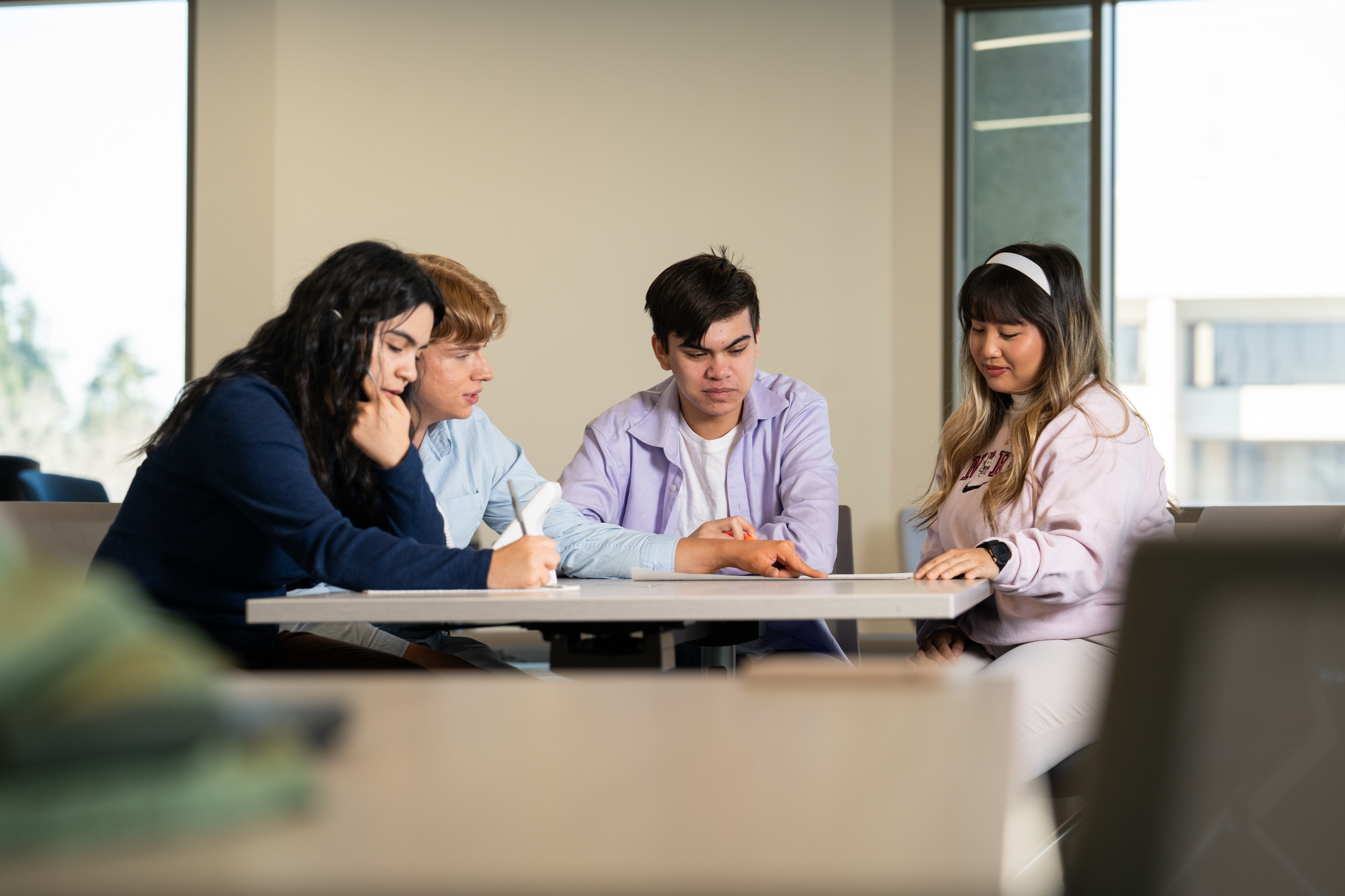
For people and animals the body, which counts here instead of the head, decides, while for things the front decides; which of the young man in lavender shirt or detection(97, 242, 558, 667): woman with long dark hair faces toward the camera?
the young man in lavender shirt

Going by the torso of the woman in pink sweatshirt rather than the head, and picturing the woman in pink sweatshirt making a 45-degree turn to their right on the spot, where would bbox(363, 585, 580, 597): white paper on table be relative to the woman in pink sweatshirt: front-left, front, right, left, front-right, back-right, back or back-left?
front-left

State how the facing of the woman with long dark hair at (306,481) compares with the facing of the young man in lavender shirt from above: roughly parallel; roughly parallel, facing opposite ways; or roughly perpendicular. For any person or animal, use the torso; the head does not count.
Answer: roughly perpendicular

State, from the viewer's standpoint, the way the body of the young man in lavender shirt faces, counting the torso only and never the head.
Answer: toward the camera

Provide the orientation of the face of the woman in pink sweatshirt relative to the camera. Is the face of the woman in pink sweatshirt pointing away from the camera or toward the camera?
toward the camera

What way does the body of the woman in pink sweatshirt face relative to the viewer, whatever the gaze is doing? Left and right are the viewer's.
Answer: facing the viewer and to the left of the viewer

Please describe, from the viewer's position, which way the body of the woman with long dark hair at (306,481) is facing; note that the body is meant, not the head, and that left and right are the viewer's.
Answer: facing to the right of the viewer

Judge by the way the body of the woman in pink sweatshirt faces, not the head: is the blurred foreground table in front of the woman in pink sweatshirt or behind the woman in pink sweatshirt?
in front

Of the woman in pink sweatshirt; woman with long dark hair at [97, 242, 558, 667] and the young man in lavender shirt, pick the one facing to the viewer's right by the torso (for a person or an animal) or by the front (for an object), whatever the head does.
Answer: the woman with long dark hair

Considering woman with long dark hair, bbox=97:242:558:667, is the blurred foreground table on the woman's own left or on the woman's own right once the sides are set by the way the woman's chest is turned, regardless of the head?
on the woman's own right
